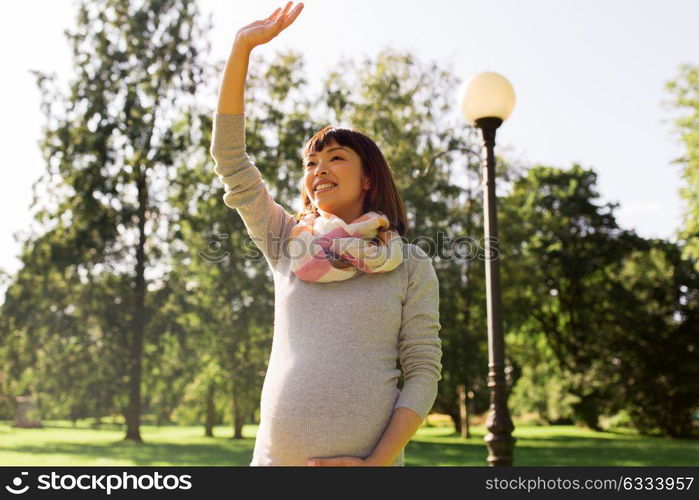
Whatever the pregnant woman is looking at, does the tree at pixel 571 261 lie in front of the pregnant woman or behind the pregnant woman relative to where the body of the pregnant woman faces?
behind

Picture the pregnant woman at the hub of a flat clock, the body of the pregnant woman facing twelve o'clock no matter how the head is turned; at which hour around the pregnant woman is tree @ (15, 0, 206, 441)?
The tree is roughly at 4 o'clock from the pregnant woman.

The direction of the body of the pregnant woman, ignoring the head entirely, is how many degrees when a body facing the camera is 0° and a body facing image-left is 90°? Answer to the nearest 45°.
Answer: approximately 45°

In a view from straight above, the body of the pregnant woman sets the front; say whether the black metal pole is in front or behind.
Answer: behind

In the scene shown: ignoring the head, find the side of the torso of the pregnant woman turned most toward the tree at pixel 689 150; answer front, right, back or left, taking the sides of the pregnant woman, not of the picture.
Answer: back
